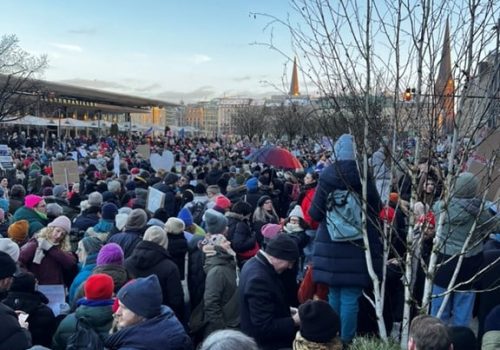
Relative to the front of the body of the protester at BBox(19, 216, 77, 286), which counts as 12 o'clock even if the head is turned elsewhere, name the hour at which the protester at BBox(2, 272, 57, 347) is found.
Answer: the protester at BBox(2, 272, 57, 347) is roughly at 12 o'clock from the protester at BBox(19, 216, 77, 286).

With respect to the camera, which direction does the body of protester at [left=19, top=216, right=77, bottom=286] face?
toward the camera

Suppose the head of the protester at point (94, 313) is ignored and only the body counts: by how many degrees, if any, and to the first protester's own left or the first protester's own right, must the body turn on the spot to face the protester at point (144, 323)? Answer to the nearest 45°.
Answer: approximately 135° to the first protester's own right

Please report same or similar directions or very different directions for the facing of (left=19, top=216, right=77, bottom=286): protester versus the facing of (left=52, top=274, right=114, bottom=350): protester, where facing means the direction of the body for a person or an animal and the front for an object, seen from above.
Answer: very different directions

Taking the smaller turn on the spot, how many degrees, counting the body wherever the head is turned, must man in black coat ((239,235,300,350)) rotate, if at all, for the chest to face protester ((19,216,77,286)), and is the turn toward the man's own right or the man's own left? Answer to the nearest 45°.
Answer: approximately 135° to the man's own left

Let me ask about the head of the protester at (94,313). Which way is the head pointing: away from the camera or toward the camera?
away from the camera

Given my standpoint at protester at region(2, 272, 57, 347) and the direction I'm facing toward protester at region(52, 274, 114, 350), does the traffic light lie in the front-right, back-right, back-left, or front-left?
front-left

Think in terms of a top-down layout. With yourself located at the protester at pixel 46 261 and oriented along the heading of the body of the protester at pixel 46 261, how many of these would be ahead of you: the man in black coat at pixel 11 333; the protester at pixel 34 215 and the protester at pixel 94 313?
2

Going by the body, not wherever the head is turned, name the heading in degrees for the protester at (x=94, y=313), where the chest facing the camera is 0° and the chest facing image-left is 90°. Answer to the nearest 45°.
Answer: approximately 180°

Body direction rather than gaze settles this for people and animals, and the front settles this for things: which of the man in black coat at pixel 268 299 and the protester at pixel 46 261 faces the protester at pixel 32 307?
the protester at pixel 46 261

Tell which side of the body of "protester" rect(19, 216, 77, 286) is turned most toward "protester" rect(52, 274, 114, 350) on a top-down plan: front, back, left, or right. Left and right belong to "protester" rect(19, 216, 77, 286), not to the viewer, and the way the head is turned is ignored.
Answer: front
